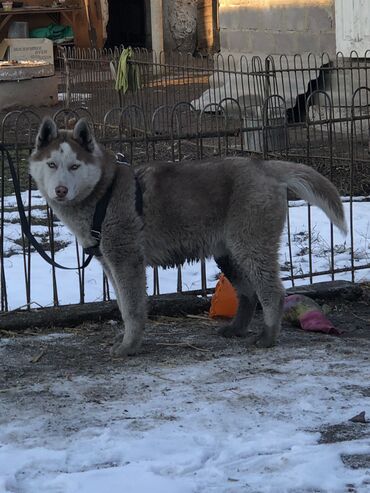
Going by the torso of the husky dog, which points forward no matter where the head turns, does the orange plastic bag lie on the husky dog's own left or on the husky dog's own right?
on the husky dog's own right

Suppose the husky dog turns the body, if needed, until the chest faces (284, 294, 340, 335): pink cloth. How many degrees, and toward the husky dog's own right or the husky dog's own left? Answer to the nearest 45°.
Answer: approximately 135° to the husky dog's own right

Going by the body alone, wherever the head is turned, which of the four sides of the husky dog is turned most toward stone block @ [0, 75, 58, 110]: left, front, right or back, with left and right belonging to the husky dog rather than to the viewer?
right

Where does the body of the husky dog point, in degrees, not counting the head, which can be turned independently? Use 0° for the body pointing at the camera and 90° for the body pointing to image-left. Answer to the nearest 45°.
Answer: approximately 90°

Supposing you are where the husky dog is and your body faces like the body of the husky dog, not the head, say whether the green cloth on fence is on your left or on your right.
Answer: on your right

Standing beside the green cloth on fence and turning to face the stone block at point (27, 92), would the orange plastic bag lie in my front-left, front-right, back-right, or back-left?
back-left
